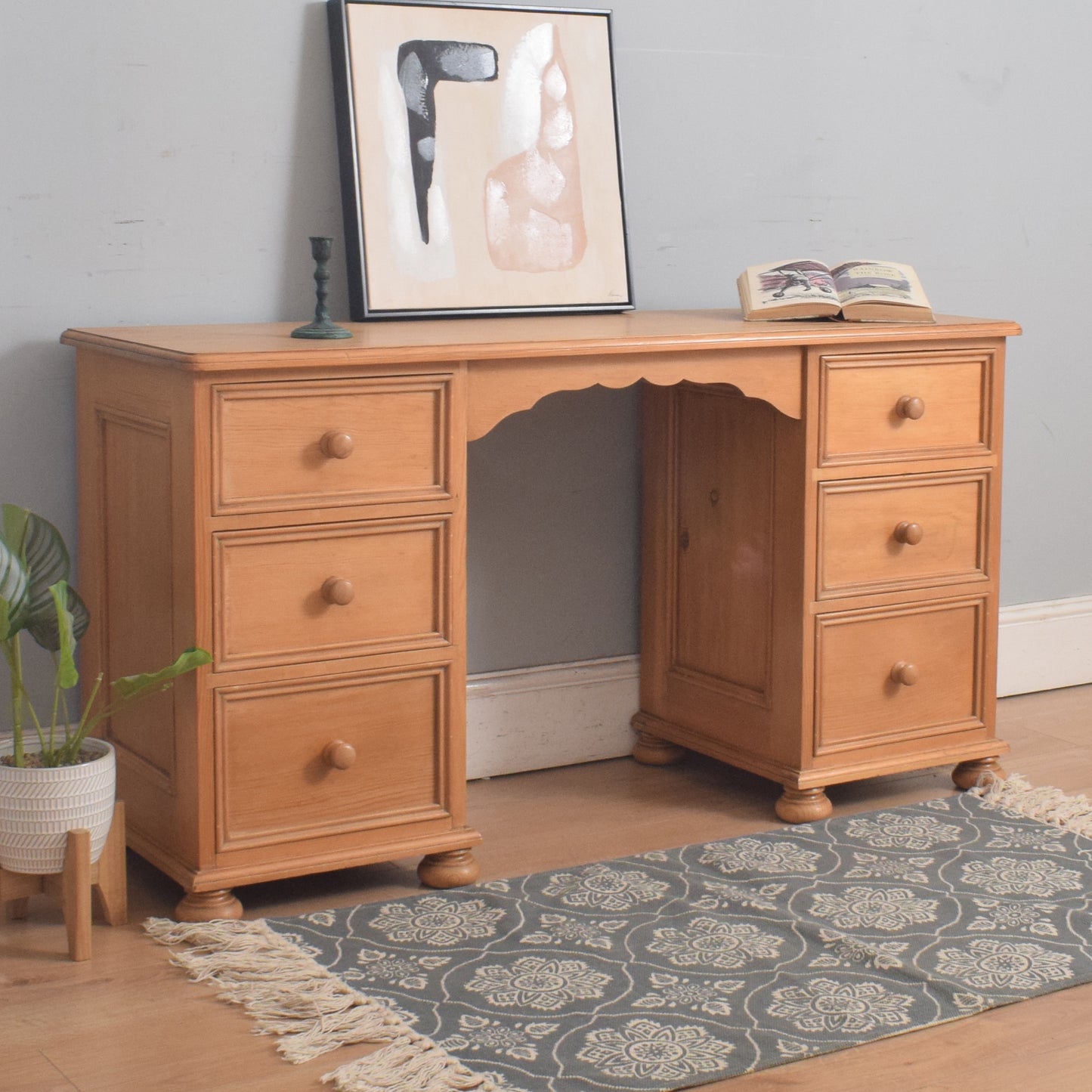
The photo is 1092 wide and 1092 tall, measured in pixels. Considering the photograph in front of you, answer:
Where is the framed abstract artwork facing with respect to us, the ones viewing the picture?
facing the viewer and to the right of the viewer

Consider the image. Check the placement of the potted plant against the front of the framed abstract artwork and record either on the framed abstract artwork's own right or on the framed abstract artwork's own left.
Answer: on the framed abstract artwork's own right
